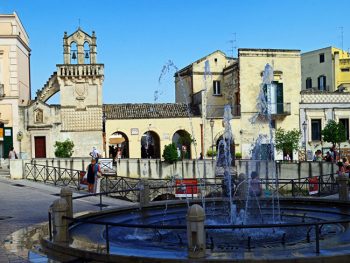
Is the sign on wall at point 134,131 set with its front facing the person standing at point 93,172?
yes

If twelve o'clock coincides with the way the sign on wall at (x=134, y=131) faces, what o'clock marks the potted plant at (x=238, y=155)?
The potted plant is roughly at 9 o'clock from the sign on wall.

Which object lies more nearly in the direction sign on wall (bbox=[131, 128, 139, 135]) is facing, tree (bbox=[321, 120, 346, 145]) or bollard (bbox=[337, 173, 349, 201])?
the bollard

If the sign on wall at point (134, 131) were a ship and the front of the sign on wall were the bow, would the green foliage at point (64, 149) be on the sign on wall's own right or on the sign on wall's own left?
on the sign on wall's own right

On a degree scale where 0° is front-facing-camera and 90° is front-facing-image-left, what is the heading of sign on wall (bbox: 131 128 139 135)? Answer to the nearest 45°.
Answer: approximately 0°

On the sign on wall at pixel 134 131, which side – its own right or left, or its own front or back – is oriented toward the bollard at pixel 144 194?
front

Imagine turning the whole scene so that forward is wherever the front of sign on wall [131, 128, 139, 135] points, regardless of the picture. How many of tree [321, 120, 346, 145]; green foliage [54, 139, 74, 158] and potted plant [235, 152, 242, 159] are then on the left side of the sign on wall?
2

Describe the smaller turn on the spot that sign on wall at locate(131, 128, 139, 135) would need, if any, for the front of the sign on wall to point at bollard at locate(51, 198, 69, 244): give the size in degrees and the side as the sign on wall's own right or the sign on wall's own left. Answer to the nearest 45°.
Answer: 0° — it already faces it

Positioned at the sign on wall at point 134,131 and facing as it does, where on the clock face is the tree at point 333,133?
The tree is roughly at 9 o'clock from the sign on wall.

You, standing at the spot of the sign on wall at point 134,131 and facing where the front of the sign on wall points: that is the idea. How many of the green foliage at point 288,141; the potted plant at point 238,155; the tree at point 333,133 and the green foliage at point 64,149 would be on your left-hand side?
3

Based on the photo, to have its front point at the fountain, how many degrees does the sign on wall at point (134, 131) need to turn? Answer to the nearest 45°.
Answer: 0° — it already faces it

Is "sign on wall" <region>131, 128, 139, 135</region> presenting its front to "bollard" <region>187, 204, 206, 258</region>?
yes

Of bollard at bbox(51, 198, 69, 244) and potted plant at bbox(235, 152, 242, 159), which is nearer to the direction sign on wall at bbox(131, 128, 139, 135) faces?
the bollard

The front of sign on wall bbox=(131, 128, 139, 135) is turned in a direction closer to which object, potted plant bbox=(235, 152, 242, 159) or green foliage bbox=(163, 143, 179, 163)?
the green foliage

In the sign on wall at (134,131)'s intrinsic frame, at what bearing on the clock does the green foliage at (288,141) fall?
The green foliage is roughly at 9 o'clock from the sign on wall.

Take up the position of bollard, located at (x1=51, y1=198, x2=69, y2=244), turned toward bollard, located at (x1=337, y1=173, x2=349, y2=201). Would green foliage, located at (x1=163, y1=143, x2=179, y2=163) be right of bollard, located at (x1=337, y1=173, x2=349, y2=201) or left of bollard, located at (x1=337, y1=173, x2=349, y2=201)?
left
